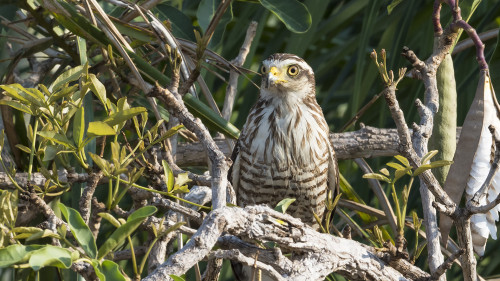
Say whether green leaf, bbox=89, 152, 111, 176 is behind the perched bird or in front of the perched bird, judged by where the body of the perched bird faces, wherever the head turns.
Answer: in front

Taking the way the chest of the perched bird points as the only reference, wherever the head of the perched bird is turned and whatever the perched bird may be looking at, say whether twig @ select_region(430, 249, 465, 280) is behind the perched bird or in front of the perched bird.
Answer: in front

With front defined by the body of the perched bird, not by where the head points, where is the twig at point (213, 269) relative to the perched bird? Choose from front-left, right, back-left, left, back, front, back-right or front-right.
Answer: front

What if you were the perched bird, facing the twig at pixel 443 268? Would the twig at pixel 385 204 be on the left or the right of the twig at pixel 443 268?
left

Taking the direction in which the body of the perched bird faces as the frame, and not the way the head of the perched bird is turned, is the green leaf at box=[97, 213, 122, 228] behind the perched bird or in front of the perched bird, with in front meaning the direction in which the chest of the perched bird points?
in front

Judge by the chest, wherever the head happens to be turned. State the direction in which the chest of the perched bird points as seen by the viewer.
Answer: toward the camera
